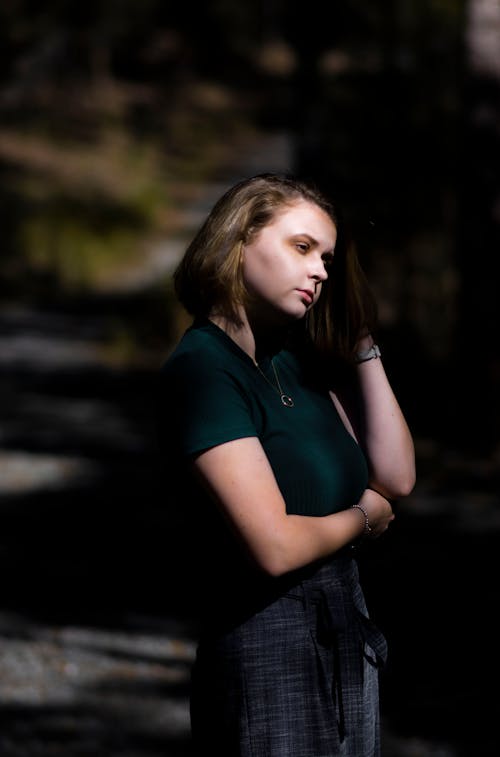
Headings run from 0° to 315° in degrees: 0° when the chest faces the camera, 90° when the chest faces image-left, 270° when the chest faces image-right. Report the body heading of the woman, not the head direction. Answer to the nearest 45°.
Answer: approximately 315°
